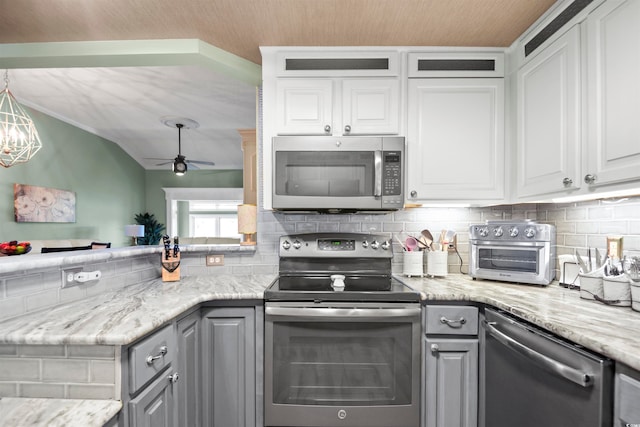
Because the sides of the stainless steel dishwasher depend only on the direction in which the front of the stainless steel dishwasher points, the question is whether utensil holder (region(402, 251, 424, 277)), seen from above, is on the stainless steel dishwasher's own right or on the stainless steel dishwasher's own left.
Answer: on the stainless steel dishwasher's own right

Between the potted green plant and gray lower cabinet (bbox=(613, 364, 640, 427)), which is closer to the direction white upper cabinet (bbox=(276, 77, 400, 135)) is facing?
the gray lower cabinet

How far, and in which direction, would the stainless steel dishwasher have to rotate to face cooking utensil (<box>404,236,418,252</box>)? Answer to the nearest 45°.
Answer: approximately 90° to its right

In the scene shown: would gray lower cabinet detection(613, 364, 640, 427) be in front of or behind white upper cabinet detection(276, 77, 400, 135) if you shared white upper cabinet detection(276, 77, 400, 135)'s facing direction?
in front

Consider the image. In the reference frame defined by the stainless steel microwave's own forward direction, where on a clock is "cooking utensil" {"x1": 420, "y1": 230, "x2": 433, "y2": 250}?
The cooking utensil is roughly at 8 o'clock from the stainless steel microwave.
